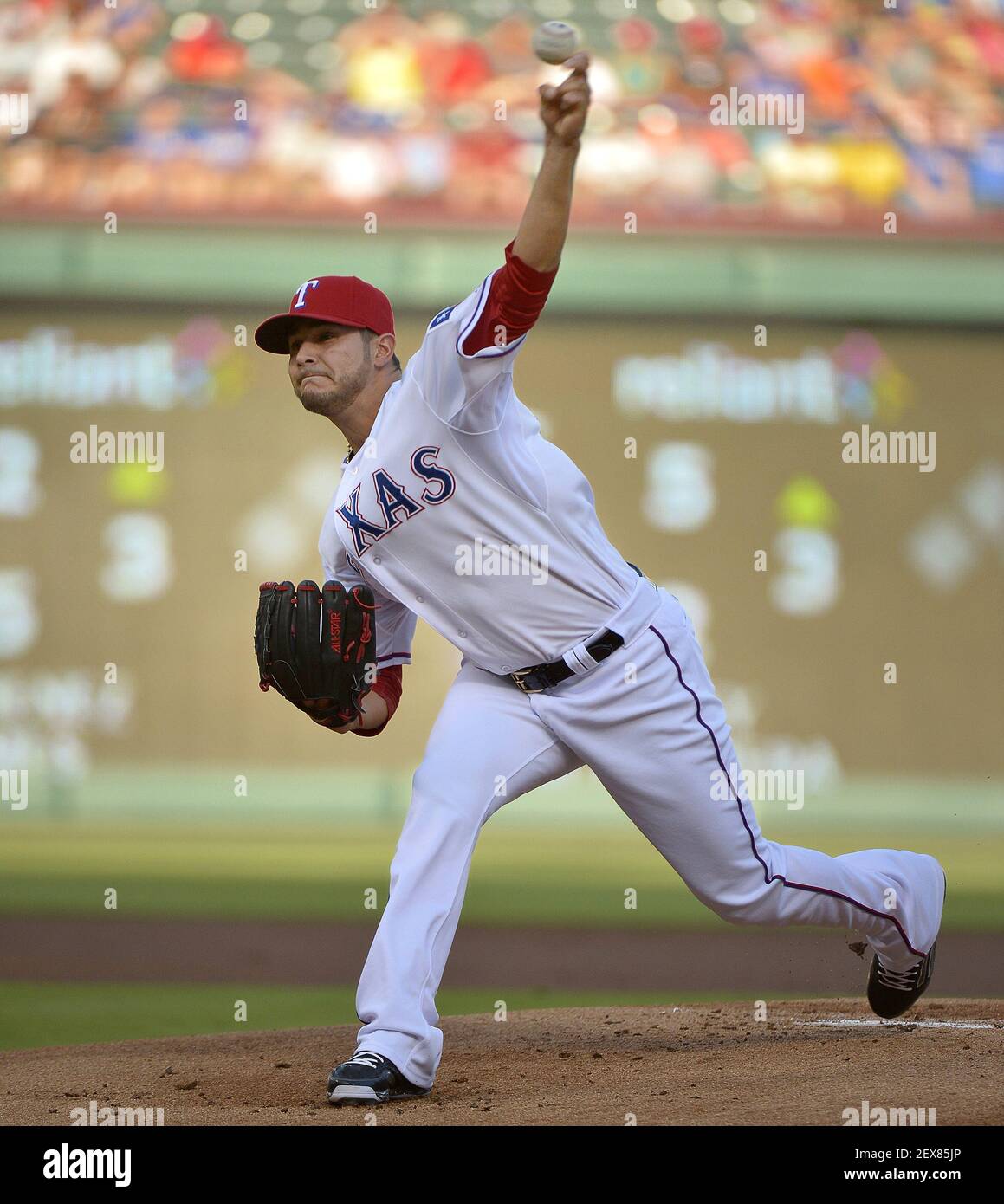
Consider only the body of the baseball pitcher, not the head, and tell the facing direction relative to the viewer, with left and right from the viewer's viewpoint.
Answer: facing the viewer and to the left of the viewer
